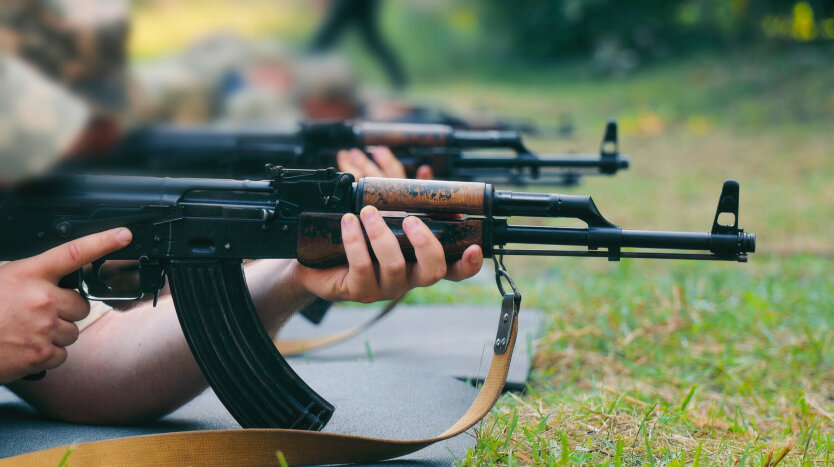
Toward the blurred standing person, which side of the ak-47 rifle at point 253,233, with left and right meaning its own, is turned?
left

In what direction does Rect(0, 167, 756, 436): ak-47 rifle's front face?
to the viewer's right
